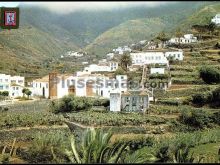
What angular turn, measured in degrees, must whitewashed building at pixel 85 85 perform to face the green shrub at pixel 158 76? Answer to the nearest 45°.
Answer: approximately 90° to its left

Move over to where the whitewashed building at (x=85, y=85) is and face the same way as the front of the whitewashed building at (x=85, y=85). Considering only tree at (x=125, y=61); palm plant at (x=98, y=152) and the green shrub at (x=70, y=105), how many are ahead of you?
2

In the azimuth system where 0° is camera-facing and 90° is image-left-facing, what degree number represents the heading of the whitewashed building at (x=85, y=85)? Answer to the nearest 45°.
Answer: approximately 0°

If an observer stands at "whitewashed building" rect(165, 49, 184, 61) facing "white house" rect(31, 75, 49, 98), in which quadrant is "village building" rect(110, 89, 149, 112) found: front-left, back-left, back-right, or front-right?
front-left

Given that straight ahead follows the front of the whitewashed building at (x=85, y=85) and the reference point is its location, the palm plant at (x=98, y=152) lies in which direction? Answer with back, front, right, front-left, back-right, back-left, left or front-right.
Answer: front

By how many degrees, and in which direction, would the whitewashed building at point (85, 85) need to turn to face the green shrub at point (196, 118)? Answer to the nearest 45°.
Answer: approximately 45° to its left

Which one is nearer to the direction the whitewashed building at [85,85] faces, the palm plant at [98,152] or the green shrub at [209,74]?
the palm plant

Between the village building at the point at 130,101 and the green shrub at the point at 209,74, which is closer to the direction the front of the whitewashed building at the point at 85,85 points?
the village building

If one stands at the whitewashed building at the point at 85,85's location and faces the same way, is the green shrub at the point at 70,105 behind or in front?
in front

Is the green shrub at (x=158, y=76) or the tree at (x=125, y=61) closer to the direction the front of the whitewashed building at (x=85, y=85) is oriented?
the green shrub
